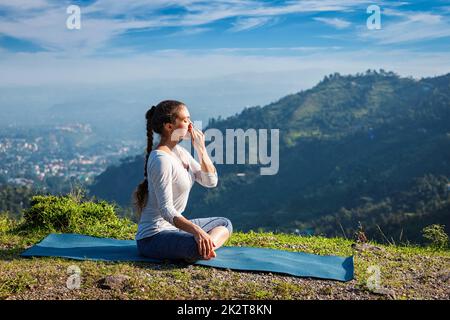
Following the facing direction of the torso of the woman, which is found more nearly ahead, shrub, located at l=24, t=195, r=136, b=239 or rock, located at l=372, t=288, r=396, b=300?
the rock

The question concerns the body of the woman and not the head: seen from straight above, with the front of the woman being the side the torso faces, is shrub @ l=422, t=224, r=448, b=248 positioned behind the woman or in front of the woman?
in front

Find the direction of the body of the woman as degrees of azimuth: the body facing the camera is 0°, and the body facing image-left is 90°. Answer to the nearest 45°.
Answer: approximately 270°

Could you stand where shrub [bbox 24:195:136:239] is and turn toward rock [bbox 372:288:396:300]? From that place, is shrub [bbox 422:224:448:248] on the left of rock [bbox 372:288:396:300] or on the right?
left

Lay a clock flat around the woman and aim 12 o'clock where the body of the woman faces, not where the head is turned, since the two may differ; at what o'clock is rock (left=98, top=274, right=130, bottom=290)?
The rock is roughly at 4 o'clock from the woman.

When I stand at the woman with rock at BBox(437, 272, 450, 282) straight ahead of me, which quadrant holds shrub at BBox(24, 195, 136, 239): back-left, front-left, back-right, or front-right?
back-left

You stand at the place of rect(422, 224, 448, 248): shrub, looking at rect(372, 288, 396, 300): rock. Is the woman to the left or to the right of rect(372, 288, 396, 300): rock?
right

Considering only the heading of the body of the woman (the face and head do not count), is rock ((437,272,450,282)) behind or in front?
in front

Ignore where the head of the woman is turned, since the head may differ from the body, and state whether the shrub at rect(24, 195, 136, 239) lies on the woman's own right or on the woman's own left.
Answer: on the woman's own left

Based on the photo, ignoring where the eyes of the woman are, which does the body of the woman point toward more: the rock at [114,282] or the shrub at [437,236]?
the shrub

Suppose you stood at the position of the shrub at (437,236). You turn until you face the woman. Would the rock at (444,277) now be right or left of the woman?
left

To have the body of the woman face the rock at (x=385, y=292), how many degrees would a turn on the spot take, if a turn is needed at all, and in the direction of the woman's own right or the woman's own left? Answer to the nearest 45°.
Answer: approximately 45° to the woman's own right
